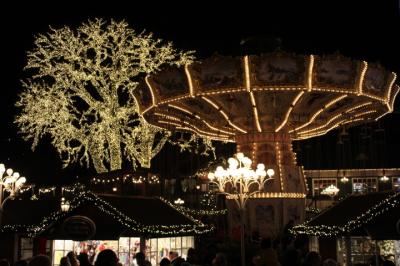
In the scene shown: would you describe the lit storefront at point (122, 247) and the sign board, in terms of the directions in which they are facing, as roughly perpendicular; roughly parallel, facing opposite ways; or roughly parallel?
roughly parallel

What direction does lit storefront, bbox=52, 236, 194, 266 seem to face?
toward the camera

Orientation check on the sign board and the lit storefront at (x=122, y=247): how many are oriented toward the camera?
2
